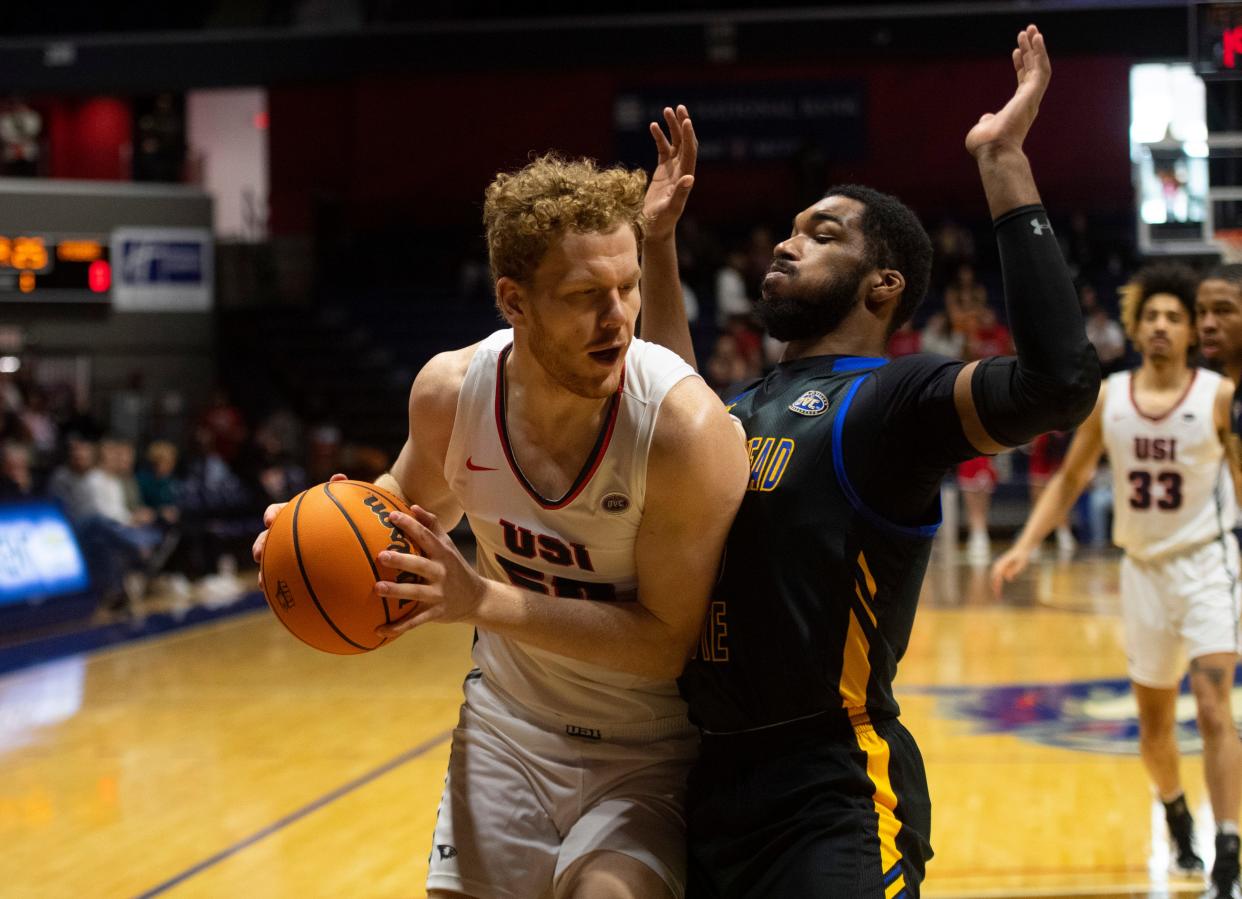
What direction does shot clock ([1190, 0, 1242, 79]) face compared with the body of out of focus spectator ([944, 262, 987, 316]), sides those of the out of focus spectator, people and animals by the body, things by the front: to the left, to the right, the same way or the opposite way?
the same way

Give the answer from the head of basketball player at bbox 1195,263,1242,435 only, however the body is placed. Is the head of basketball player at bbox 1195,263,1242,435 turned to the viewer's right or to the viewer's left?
to the viewer's left

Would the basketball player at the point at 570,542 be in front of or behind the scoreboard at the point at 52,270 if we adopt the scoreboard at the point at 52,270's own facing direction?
in front

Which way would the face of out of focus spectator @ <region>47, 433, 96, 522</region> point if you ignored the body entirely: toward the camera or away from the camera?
toward the camera

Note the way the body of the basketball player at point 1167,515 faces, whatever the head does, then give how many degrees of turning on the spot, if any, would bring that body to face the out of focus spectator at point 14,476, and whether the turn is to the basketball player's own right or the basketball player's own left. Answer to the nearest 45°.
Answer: approximately 135° to the basketball player's own right

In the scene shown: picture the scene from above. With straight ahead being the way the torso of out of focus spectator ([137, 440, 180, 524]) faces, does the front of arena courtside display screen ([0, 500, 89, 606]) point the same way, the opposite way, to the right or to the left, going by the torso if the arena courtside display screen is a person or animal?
the same way

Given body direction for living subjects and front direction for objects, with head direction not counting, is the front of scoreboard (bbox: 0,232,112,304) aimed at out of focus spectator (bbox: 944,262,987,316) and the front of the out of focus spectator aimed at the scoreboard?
no

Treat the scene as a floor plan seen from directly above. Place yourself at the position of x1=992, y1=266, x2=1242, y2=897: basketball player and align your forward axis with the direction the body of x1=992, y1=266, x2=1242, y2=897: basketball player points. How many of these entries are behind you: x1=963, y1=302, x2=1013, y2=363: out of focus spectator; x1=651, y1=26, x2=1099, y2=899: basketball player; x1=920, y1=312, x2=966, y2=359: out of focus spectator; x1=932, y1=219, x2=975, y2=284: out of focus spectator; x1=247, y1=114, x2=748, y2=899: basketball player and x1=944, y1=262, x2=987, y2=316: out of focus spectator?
4

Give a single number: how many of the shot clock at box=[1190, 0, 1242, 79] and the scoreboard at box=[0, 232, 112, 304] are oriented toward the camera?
2

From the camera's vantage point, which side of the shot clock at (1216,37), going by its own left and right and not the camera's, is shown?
front

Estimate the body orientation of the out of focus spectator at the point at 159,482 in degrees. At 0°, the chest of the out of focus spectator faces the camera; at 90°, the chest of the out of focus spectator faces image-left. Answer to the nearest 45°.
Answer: approximately 315°

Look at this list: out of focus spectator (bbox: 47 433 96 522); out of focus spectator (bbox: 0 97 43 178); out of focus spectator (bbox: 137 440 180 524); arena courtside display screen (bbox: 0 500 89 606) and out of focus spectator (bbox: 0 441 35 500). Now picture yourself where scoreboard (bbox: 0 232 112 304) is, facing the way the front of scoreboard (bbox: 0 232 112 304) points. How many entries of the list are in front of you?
4

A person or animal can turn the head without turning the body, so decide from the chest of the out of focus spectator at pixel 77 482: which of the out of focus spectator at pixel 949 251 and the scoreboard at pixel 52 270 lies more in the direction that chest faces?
the out of focus spectator

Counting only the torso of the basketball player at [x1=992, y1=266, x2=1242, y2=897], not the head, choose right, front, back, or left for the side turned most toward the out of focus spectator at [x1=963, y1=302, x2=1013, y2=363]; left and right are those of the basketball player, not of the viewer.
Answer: back

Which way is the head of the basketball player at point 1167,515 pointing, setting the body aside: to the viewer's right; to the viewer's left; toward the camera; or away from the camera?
toward the camera

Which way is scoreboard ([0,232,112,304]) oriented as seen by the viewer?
toward the camera

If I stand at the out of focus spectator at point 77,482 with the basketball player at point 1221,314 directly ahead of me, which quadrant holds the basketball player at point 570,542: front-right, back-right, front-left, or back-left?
front-right

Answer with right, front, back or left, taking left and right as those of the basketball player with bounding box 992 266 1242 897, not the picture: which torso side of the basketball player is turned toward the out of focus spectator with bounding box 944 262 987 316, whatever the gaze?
back

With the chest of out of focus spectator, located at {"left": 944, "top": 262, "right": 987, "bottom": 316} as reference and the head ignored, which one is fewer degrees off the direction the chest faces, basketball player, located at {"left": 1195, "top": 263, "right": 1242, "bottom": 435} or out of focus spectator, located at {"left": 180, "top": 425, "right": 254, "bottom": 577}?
the basketball player
